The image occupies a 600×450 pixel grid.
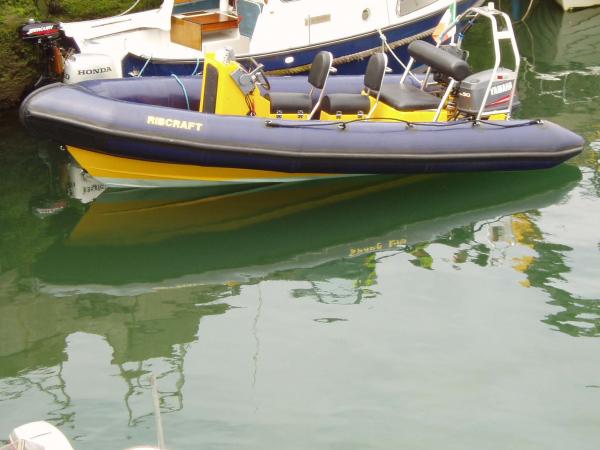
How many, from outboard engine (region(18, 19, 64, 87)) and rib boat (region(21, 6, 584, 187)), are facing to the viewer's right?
1

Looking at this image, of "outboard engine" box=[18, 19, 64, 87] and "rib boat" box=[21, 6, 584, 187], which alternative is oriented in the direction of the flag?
the outboard engine

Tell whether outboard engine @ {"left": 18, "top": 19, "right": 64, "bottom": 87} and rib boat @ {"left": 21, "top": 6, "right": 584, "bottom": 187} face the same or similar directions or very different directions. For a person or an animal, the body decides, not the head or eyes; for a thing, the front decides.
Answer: very different directions

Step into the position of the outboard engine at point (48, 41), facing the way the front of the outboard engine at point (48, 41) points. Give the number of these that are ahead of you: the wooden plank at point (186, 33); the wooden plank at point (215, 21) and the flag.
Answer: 3

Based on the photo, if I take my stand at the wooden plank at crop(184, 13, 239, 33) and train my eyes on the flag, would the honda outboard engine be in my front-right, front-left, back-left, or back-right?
back-right

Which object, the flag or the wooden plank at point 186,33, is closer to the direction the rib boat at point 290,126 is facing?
the wooden plank

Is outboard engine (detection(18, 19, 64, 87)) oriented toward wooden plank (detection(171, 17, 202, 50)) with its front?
yes

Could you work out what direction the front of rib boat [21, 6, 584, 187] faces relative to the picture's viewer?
facing to the left of the viewer

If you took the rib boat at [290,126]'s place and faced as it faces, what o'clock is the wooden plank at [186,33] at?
The wooden plank is roughly at 2 o'clock from the rib boat.

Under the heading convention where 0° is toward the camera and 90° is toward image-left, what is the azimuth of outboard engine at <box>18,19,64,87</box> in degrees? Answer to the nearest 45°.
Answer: approximately 270°
